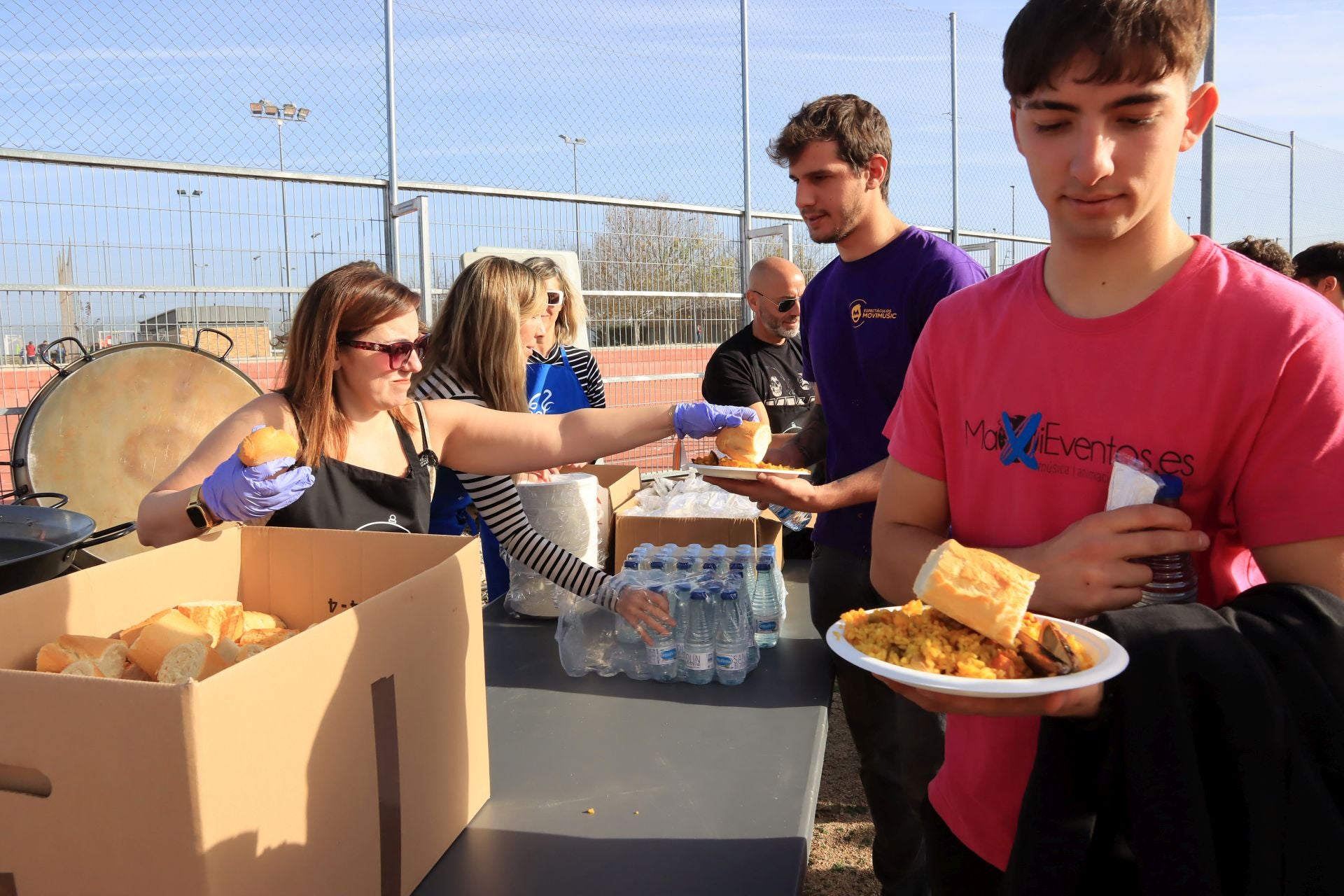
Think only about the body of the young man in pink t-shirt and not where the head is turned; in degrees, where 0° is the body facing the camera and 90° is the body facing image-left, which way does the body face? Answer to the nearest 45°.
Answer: approximately 0°

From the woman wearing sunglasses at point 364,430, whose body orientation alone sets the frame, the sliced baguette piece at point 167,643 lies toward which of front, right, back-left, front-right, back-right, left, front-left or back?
front-right

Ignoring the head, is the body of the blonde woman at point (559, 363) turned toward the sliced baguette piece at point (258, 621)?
yes

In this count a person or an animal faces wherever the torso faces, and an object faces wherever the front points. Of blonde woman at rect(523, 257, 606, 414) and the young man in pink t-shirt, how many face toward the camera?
2

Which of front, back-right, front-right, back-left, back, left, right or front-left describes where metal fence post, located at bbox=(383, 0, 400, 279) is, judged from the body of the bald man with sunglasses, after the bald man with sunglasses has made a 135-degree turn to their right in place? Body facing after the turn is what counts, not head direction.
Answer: front

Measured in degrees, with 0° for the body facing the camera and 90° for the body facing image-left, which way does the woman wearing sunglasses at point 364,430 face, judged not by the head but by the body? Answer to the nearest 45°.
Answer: approximately 315°

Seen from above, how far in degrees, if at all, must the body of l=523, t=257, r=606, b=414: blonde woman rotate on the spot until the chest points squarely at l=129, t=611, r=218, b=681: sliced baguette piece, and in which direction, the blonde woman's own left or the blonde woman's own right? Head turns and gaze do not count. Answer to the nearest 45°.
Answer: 0° — they already face it

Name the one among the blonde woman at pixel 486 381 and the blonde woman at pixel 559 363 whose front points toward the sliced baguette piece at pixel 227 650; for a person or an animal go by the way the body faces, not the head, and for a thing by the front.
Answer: the blonde woman at pixel 559 363

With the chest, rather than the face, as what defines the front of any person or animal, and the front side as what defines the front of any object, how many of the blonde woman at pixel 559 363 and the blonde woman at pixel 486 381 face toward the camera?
1

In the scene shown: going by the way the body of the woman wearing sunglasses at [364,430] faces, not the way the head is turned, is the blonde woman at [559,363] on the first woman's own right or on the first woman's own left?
on the first woman's own left

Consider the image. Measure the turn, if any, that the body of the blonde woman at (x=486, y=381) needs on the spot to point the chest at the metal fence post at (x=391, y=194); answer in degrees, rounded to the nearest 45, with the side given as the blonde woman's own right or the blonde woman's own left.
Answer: approximately 90° to the blonde woman's own left

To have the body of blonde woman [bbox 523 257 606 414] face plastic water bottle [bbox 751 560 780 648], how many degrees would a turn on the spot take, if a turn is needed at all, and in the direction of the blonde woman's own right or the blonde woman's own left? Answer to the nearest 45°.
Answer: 0° — they already face it

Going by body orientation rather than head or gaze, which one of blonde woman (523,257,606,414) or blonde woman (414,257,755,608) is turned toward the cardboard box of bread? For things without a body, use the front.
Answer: blonde woman (523,257,606,414)
